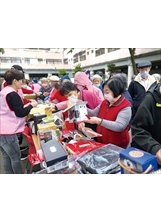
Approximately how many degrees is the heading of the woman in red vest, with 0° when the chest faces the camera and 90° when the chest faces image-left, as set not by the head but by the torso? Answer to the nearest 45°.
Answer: approximately 45°

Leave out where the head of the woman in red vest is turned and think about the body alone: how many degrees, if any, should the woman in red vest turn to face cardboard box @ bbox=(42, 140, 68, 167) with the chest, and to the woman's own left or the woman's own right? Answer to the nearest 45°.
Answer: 0° — they already face it
